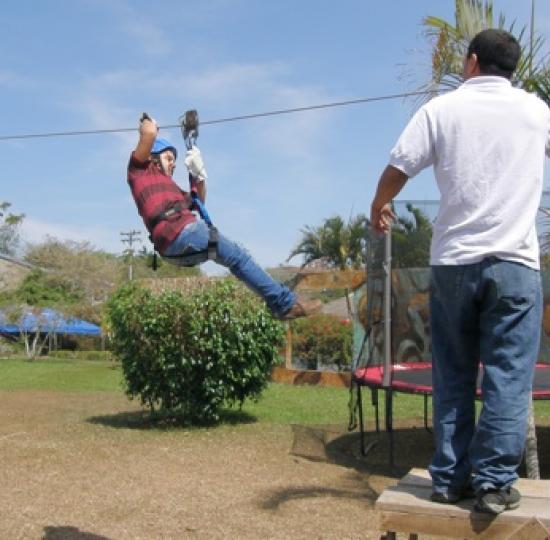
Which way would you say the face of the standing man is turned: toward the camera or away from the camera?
away from the camera

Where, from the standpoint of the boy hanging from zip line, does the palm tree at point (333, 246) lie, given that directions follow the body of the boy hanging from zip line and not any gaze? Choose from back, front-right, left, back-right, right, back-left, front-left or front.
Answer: left

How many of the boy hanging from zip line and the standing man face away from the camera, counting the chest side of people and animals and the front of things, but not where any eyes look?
1

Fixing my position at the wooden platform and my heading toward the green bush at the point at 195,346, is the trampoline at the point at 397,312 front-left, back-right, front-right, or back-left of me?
front-right

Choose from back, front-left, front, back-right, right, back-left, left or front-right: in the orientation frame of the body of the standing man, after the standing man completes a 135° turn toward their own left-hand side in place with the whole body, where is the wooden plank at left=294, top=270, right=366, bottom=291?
back-right

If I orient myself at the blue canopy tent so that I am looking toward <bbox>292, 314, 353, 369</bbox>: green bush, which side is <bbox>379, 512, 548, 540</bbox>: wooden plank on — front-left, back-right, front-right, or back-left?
front-right

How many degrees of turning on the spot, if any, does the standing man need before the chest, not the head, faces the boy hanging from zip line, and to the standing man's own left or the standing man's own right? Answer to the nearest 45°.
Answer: approximately 45° to the standing man's own left

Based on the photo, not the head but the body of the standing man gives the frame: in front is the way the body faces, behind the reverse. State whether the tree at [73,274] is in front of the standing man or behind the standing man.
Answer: in front

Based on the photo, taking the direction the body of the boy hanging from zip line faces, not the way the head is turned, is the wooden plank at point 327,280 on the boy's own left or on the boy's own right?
on the boy's own left

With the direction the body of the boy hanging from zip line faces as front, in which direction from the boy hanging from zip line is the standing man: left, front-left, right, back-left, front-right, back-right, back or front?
front-right

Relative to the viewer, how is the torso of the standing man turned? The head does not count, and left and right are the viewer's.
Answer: facing away from the viewer

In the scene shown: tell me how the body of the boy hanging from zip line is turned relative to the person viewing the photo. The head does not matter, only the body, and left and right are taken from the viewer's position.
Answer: facing to the right of the viewer
